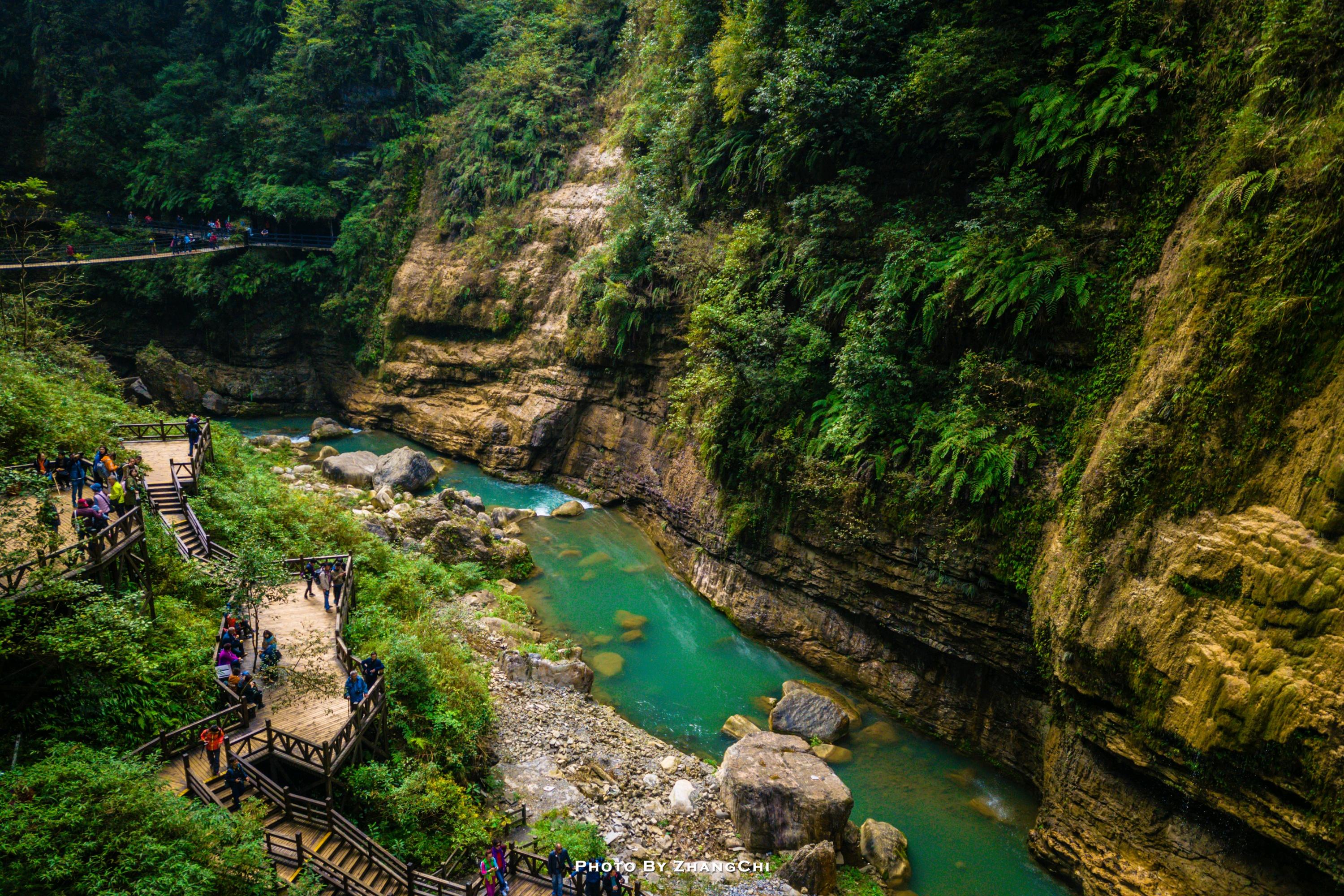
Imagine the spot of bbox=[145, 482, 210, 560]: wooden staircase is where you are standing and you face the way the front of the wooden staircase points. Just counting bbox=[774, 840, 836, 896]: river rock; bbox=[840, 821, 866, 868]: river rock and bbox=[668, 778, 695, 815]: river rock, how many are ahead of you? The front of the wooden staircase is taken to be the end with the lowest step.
3

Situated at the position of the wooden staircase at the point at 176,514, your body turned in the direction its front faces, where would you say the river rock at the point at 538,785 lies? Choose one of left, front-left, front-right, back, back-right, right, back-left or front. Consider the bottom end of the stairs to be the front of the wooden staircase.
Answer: front

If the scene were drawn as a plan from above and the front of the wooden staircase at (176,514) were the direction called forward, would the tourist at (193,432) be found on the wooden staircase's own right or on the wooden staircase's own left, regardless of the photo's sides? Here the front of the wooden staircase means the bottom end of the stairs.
on the wooden staircase's own left

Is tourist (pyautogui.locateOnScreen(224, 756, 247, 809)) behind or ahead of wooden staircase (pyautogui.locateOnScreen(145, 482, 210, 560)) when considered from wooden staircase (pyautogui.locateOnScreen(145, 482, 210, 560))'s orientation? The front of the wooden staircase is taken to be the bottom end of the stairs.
ahead

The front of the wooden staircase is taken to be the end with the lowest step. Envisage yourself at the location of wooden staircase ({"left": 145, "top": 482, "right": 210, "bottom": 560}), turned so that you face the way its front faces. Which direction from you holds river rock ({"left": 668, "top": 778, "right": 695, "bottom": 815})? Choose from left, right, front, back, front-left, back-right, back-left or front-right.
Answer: front

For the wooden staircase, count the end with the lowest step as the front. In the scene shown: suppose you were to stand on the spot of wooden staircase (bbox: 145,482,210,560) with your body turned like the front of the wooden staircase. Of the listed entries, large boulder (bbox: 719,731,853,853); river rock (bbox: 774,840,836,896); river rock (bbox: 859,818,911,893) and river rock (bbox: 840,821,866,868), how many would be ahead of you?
4

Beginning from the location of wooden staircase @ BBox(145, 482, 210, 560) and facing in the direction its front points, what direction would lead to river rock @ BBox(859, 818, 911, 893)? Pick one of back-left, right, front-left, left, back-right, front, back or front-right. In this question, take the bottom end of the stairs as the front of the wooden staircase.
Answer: front

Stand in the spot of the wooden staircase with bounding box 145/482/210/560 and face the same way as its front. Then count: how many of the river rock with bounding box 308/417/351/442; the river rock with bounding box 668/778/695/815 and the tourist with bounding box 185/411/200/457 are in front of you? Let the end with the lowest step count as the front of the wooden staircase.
1

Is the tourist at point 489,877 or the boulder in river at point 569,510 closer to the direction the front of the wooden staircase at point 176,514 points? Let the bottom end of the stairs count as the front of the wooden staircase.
the tourist

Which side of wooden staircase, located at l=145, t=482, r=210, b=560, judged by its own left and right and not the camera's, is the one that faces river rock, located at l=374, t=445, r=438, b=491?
left

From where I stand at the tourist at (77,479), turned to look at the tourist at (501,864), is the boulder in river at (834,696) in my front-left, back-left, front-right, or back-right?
front-left

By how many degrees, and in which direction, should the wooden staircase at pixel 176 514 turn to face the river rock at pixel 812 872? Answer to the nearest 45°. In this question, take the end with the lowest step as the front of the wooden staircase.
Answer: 0° — it already faces it

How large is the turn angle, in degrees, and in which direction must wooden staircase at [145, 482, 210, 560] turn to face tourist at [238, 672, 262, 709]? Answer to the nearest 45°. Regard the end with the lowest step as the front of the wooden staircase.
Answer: approximately 45° to its right
